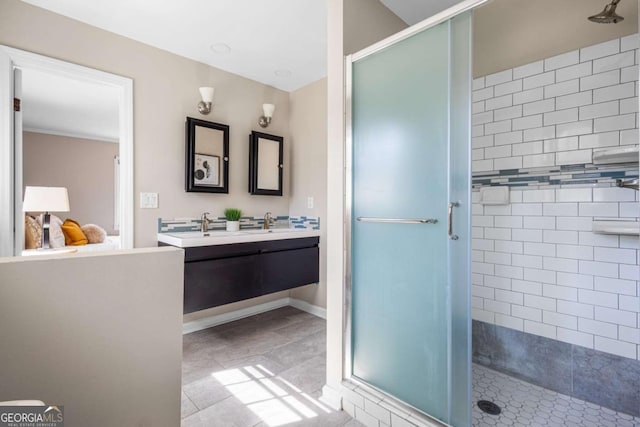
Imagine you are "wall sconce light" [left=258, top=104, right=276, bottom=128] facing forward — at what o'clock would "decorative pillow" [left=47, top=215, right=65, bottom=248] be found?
The decorative pillow is roughly at 5 o'clock from the wall sconce light.

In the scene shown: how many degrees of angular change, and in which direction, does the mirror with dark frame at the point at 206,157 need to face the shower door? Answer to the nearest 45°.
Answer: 0° — it already faces it

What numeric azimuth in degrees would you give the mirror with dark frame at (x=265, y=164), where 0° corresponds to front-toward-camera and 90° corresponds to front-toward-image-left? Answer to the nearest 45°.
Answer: approximately 315°

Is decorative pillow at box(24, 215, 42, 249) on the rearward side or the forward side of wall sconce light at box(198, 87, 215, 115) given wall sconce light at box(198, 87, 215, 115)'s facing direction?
on the rearward side

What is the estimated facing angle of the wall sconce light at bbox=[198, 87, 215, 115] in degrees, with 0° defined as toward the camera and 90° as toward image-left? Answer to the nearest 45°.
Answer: approximately 315°

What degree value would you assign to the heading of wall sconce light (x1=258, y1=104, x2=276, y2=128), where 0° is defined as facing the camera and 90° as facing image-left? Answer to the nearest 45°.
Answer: approximately 315°

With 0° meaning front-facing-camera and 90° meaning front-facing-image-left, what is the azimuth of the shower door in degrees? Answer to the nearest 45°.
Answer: approximately 45°
